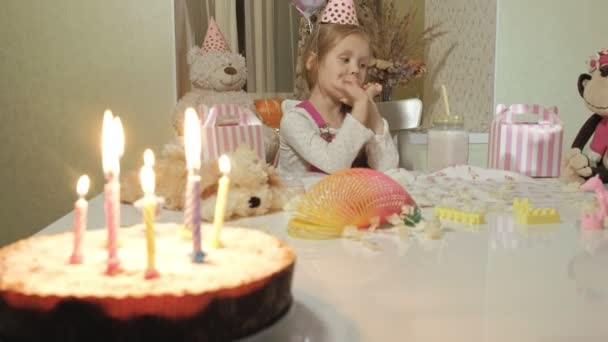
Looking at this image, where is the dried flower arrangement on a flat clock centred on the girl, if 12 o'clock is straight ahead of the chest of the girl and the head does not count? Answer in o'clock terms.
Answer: The dried flower arrangement is roughly at 8 o'clock from the girl.

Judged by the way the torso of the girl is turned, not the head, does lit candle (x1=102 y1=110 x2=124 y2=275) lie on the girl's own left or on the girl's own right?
on the girl's own right

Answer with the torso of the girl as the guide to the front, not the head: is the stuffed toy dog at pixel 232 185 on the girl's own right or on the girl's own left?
on the girl's own right

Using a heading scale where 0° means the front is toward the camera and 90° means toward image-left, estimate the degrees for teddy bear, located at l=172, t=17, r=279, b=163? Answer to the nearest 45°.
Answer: approximately 315°

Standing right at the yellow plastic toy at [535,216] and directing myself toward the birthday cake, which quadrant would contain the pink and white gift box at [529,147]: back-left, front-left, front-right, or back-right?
back-right
